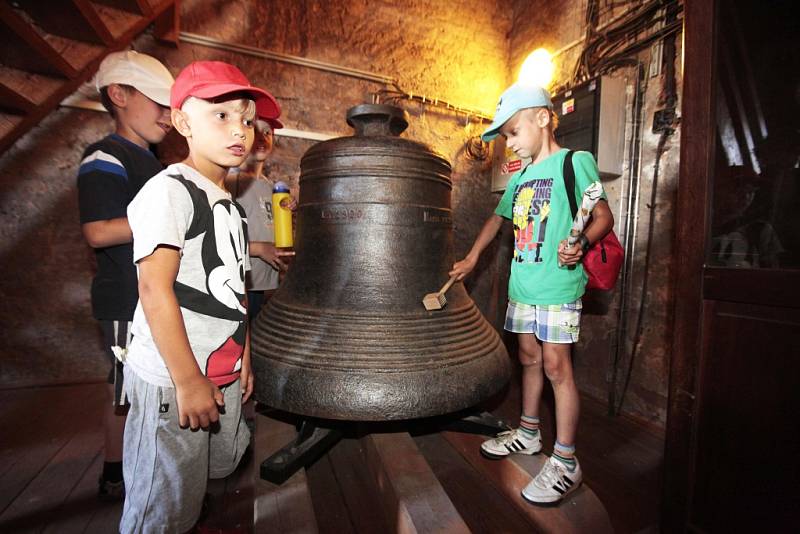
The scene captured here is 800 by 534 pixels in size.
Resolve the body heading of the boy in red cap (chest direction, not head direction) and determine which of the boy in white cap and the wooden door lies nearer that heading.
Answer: the wooden door

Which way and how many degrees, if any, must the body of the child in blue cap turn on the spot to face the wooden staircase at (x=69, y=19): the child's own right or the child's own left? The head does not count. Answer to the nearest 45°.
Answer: approximately 45° to the child's own right

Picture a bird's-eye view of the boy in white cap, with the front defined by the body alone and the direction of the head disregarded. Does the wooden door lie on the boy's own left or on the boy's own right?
on the boy's own right

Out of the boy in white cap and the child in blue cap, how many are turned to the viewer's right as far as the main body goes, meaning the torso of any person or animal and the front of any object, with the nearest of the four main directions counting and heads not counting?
1

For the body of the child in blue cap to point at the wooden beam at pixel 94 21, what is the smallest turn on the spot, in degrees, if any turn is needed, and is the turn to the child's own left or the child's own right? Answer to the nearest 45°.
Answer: approximately 45° to the child's own right

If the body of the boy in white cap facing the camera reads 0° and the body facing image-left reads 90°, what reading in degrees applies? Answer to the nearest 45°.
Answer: approximately 270°

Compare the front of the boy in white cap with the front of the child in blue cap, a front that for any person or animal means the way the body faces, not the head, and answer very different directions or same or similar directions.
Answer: very different directions
